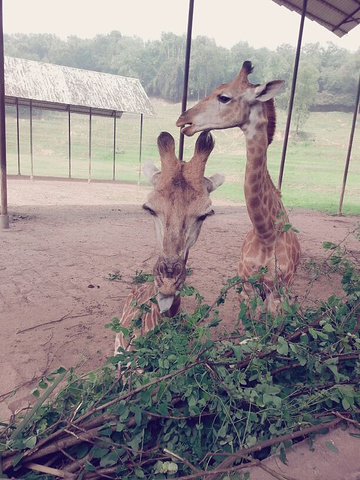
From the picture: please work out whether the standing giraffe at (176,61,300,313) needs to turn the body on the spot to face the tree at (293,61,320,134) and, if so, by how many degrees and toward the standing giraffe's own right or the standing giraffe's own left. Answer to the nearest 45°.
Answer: approximately 135° to the standing giraffe's own right

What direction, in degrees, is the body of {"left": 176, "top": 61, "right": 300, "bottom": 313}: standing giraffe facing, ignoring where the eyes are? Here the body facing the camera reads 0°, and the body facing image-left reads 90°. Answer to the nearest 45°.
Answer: approximately 45°

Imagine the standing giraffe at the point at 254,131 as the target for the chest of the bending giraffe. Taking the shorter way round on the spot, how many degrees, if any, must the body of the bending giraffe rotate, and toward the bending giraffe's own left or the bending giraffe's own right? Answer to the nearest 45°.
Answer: approximately 135° to the bending giraffe's own left

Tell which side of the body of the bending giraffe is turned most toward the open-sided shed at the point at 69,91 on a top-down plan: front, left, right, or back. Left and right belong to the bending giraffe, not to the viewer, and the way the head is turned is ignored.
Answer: back

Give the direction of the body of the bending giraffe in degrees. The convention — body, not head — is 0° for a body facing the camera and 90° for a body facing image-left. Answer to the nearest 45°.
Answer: approximately 0°

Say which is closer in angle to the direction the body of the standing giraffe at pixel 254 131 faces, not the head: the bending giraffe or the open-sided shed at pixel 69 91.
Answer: the bending giraffe

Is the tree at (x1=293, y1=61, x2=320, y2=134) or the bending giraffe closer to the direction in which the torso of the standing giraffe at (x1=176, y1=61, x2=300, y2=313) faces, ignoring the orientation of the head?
the bending giraffe
